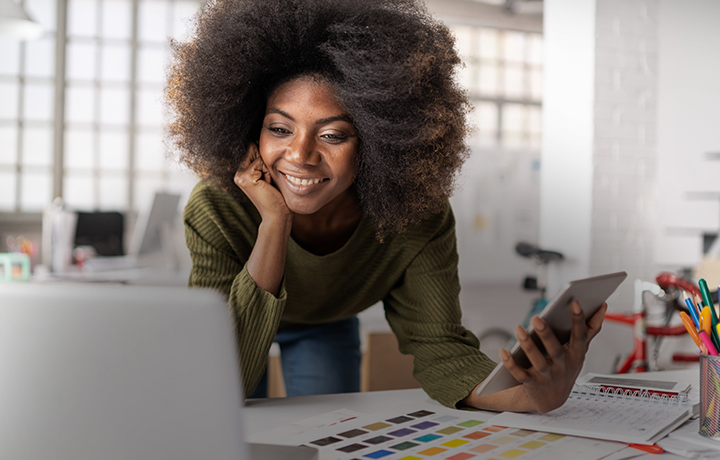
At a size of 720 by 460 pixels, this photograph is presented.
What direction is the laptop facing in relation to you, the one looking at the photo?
facing away from the viewer and to the right of the viewer

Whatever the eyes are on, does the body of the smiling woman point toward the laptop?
yes

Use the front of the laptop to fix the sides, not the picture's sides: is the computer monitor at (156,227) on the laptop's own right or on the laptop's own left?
on the laptop's own left

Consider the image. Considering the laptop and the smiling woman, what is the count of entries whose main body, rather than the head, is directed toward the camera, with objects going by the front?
1

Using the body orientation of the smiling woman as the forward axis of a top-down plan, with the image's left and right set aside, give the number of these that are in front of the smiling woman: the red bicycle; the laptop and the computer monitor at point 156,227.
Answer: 1

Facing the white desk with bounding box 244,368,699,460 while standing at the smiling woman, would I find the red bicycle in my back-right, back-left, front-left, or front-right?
back-left

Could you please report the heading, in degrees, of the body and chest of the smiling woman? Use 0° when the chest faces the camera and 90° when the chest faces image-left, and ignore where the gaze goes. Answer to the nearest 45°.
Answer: approximately 0°
